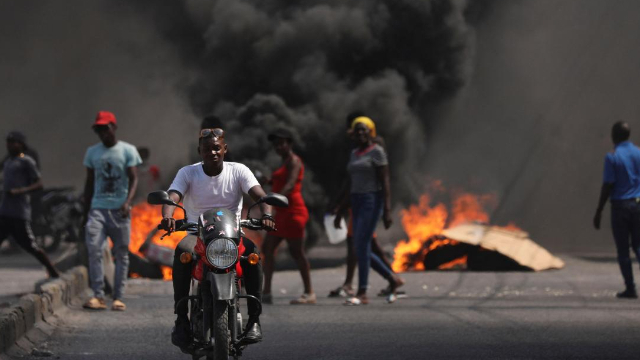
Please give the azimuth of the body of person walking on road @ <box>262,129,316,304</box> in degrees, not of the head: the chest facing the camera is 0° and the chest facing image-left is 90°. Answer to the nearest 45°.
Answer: approximately 90°

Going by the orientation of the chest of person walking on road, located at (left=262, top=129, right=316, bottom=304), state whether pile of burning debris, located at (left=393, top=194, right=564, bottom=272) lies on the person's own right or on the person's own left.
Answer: on the person's own right

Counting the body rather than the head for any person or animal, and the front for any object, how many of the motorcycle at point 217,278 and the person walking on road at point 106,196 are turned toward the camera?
2

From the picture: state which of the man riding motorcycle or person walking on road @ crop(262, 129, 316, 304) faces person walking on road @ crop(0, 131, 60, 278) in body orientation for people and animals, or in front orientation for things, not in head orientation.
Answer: person walking on road @ crop(262, 129, 316, 304)

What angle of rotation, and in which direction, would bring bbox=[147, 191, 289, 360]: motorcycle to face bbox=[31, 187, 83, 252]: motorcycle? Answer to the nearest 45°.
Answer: approximately 180°

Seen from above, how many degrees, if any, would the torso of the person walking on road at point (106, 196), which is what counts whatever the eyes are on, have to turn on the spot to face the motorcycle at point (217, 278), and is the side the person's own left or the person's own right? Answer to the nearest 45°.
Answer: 0° — they already face it

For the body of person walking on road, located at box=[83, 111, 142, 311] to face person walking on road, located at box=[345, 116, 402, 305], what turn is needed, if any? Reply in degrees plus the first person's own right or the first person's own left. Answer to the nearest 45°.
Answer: approximately 90° to the first person's own left
